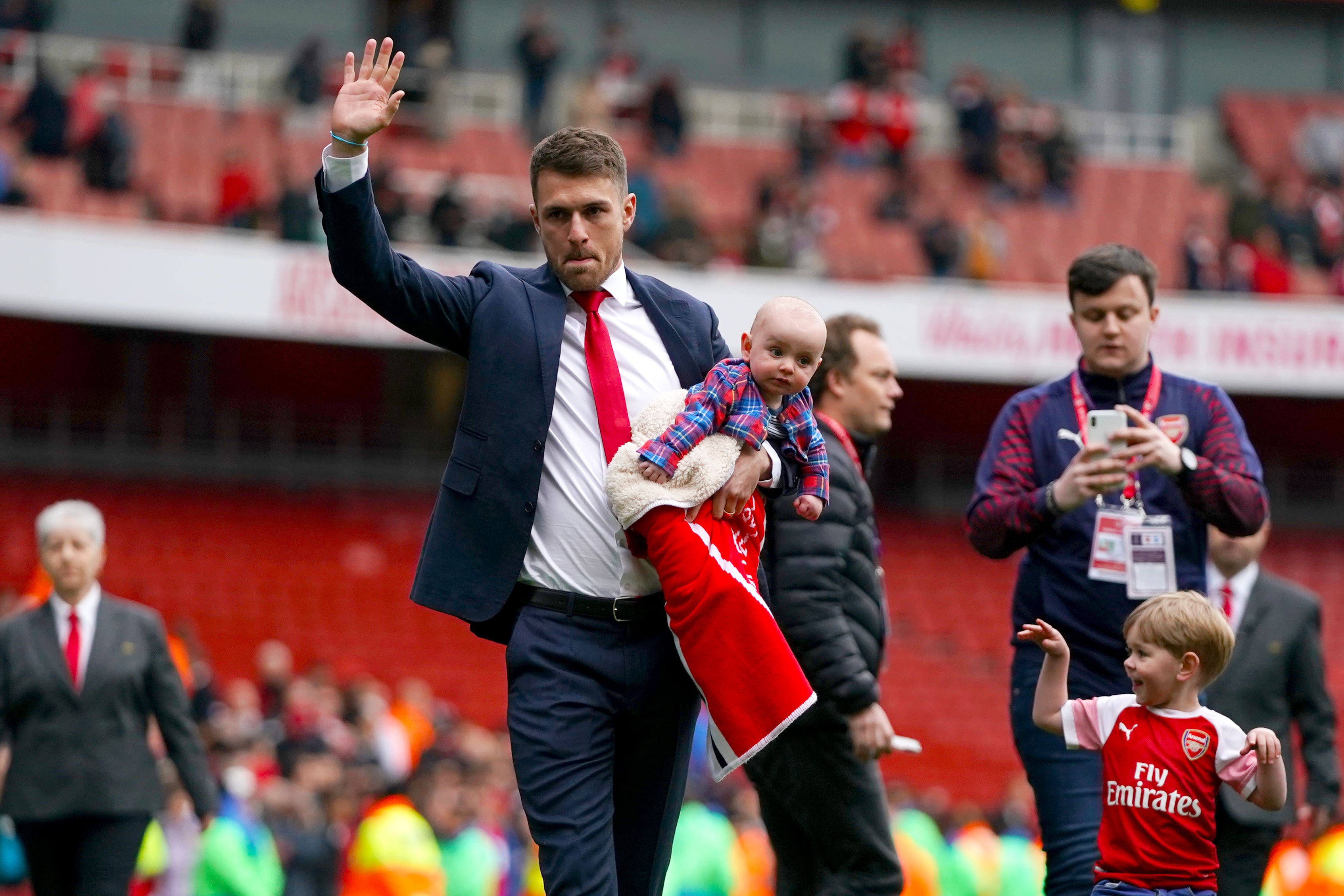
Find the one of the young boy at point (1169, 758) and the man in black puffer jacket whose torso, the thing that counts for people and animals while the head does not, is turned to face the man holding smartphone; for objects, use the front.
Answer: the man in black puffer jacket

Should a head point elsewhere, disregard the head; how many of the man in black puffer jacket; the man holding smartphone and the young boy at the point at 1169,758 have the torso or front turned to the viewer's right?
1

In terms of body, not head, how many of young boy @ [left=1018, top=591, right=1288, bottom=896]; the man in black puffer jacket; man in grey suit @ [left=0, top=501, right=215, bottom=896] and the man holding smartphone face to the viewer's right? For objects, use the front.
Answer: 1

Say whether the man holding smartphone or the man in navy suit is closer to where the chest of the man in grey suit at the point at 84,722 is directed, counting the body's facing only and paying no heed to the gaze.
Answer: the man in navy suit

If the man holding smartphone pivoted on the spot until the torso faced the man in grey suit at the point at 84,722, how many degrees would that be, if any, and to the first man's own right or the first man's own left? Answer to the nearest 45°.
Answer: approximately 90° to the first man's own right

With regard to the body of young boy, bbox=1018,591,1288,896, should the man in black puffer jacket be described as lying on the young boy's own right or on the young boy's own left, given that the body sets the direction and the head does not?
on the young boy's own right

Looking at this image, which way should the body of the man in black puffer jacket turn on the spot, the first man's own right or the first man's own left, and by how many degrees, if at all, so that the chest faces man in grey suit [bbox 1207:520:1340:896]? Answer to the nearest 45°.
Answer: approximately 45° to the first man's own left

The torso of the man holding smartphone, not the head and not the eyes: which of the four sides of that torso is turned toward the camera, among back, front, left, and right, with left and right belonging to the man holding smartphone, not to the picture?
front

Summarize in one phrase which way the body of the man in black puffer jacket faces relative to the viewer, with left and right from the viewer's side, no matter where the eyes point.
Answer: facing to the right of the viewer

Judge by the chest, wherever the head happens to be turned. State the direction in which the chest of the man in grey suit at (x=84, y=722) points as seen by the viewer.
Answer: toward the camera
